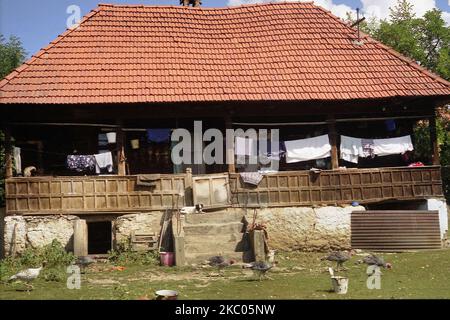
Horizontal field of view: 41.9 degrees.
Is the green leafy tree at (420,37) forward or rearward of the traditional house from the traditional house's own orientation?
rearward

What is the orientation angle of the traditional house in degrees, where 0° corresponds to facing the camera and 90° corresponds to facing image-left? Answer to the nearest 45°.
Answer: approximately 0°

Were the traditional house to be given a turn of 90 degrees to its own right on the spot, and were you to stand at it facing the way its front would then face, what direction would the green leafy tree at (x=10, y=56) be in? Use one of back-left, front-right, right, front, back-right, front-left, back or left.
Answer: front-right

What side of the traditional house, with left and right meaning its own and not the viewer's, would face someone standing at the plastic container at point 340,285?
front

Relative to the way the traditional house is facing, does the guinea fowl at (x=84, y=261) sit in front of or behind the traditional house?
in front

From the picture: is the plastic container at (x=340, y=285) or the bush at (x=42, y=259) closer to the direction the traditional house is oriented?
the plastic container

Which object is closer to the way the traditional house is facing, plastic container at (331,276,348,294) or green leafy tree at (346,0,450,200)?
the plastic container
